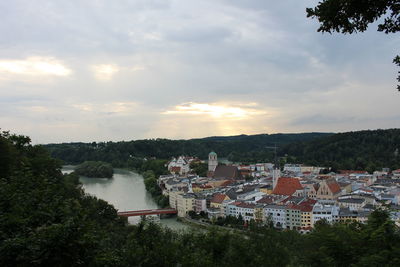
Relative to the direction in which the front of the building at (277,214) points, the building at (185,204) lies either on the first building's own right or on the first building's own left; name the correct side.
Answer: on the first building's own right

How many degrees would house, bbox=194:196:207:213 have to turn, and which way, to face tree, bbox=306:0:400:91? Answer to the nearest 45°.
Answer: approximately 45° to its left

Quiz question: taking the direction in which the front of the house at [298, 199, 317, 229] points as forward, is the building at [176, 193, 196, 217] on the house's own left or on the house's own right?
on the house's own right

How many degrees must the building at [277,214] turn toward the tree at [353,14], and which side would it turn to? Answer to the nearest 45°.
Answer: approximately 45° to its left

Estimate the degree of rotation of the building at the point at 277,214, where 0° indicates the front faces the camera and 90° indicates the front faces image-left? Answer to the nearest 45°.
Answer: approximately 45°

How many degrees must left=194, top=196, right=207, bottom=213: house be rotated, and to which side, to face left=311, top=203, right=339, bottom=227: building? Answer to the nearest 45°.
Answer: approximately 90° to its left

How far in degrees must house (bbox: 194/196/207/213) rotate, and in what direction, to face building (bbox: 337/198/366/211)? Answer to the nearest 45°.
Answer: approximately 135° to its left

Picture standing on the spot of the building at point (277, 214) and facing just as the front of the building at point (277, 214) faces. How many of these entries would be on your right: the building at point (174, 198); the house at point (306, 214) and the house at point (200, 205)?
2

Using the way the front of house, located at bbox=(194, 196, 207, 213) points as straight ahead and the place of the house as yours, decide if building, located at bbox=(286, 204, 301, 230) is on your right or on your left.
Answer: on your left

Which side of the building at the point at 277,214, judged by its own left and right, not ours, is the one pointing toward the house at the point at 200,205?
right

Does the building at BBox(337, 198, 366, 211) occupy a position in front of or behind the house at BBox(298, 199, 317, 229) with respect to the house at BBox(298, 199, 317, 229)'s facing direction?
behind
